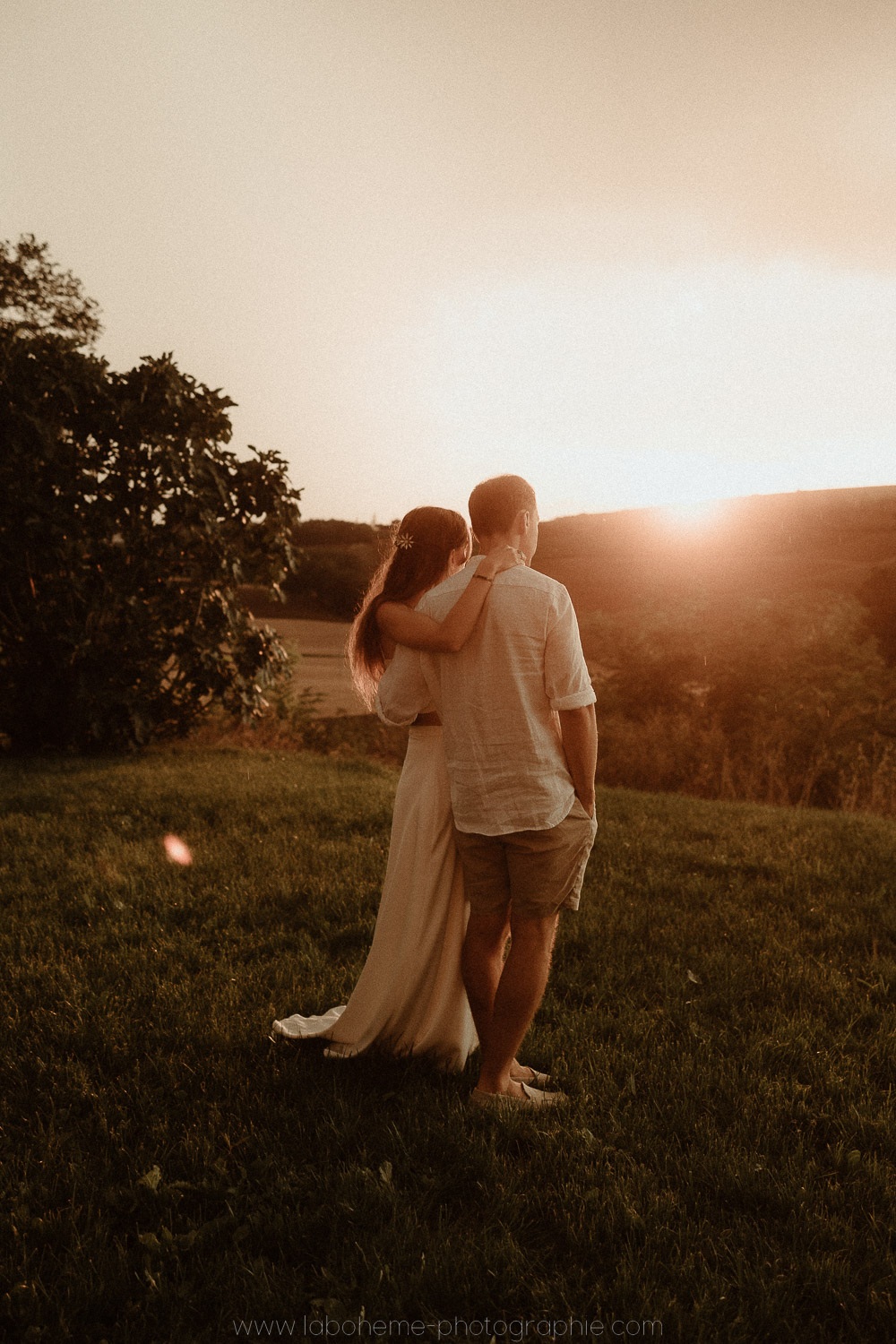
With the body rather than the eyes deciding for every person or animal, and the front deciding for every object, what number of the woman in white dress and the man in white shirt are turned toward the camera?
0

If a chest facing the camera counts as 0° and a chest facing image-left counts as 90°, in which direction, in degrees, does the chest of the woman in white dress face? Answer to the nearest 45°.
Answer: approximately 225°

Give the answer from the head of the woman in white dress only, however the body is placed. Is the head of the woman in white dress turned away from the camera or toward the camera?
away from the camera

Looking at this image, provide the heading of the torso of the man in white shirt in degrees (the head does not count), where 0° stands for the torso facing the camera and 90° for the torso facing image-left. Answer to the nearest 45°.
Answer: approximately 225°

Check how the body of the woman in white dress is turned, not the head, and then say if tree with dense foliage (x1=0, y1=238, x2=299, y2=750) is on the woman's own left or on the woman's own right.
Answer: on the woman's own left

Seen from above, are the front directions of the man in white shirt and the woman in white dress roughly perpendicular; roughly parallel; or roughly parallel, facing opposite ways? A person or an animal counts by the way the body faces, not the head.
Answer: roughly parallel

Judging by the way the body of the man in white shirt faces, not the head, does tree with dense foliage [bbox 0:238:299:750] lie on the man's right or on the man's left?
on the man's left
